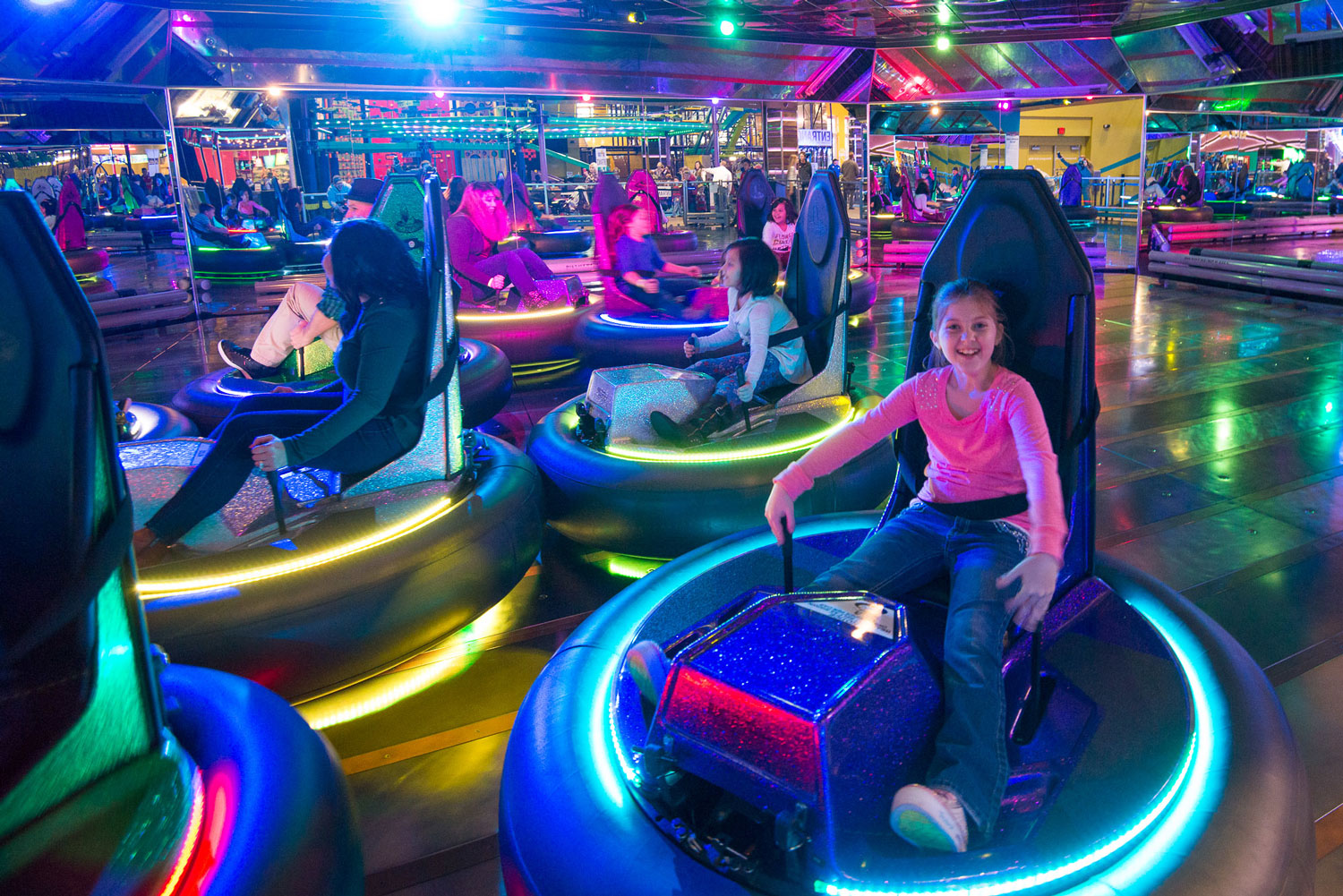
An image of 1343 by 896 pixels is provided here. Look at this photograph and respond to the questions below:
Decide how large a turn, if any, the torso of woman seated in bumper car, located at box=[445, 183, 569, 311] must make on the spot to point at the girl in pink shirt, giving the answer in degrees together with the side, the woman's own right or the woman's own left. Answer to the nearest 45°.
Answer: approximately 45° to the woman's own right

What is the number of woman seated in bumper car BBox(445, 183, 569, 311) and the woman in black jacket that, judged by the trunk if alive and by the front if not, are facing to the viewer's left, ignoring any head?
1

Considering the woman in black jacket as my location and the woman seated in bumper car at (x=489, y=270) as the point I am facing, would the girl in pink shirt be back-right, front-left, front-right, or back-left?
back-right

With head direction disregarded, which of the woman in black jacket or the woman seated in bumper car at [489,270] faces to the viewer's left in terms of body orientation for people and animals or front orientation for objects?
the woman in black jacket

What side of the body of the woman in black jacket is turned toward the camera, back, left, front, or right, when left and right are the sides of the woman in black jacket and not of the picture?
left

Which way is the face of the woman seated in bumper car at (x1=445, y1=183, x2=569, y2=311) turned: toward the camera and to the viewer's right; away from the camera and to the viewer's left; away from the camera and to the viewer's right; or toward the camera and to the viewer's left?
toward the camera and to the viewer's right

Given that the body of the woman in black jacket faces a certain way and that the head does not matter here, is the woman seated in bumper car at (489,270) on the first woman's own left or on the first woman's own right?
on the first woman's own right

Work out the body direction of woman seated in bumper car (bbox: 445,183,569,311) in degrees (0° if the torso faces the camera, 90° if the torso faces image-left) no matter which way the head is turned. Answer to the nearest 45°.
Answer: approximately 315°
